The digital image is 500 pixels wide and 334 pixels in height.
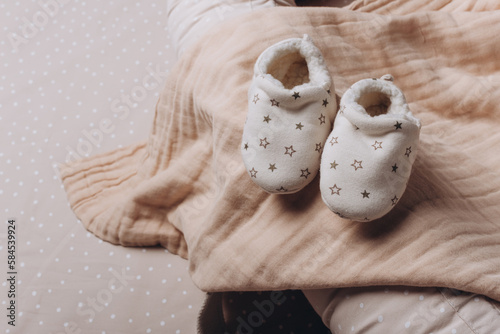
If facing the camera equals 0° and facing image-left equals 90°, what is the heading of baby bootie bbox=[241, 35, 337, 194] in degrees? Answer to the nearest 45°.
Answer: approximately 0°
